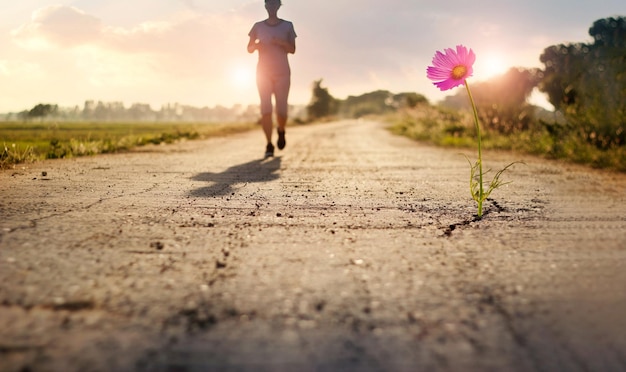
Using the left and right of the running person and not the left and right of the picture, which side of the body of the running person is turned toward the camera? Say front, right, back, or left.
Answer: front

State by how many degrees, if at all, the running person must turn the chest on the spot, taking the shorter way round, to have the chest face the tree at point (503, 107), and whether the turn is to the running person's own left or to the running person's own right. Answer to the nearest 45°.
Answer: approximately 135° to the running person's own left

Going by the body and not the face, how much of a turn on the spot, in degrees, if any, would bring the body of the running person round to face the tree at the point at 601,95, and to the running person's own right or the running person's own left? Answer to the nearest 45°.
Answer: approximately 90° to the running person's own left

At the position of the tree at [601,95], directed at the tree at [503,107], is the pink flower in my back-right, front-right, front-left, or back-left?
back-left

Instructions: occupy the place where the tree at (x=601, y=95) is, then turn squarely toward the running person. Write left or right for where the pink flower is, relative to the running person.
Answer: left

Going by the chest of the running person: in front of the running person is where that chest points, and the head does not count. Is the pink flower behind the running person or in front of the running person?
in front

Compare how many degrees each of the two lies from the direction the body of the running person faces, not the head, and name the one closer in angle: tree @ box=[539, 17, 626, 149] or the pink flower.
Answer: the pink flower

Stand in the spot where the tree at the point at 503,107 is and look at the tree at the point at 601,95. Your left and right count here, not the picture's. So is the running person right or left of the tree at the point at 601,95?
right
